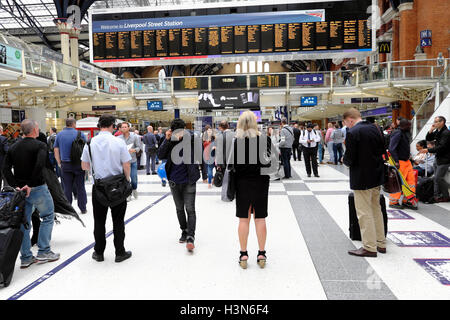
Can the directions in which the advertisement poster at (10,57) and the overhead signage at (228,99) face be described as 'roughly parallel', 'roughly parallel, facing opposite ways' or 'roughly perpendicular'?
roughly perpendicular

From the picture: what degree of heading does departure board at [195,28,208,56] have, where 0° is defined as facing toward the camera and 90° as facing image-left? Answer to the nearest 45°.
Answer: approximately 0°

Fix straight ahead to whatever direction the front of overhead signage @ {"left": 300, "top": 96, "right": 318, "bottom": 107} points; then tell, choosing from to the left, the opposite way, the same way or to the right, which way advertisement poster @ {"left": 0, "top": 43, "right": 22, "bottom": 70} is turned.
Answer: to the left

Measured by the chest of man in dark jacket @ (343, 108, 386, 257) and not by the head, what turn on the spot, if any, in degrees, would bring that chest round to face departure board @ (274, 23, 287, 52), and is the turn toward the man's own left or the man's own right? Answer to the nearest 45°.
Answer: approximately 45° to the man's own right

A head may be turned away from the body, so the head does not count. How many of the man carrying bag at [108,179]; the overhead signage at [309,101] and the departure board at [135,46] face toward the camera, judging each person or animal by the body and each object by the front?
2

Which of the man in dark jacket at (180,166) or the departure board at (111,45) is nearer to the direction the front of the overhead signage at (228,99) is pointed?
the man in dark jacket

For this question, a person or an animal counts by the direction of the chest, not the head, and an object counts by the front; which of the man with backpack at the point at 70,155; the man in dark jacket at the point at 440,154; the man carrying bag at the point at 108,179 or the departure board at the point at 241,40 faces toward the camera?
the departure board

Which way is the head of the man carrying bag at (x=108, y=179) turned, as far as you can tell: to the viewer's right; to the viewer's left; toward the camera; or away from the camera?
away from the camera

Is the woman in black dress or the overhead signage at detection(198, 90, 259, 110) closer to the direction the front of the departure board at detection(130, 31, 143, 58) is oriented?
the woman in black dress
